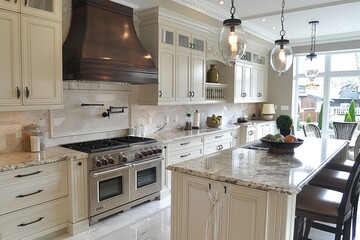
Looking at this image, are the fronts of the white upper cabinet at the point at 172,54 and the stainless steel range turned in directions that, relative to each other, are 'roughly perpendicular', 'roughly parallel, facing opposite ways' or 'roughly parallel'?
roughly parallel

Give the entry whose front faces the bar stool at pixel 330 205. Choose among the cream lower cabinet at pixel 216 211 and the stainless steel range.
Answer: the stainless steel range

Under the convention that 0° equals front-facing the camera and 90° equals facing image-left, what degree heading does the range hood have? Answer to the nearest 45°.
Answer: approximately 315°

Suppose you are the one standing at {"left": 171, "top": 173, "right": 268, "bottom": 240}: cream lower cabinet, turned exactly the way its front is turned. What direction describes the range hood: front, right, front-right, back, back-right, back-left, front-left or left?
right

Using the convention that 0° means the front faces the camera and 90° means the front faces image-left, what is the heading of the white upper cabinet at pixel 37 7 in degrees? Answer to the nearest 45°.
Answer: approximately 315°

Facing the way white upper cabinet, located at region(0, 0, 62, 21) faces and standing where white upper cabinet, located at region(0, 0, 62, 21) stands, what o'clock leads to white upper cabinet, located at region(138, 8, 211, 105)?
white upper cabinet, located at region(138, 8, 211, 105) is roughly at 10 o'clock from white upper cabinet, located at region(0, 0, 62, 21).

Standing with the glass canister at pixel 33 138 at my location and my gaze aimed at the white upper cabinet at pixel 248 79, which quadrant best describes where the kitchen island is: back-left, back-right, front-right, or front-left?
front-right

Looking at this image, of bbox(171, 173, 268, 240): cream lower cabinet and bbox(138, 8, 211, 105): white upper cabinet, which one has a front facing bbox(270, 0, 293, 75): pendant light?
the white upper cabinet

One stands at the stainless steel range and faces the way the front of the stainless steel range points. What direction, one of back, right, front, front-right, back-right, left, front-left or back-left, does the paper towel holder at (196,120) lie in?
left

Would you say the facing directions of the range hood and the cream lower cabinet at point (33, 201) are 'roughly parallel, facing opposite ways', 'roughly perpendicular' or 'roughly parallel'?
roughly parallel

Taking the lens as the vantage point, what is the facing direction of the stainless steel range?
facing the viewer and to the right of the viewer

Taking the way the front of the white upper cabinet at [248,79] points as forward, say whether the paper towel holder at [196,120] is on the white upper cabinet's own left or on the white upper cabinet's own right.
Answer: on the white upper cabinet's own right

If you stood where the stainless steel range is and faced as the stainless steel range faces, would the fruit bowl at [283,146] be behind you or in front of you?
in front

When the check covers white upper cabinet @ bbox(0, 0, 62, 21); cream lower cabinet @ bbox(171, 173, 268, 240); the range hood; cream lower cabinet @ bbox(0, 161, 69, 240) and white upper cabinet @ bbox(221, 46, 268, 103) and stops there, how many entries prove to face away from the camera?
0

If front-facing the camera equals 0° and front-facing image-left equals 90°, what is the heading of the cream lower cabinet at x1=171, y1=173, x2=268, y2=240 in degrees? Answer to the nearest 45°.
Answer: approximately 45°
